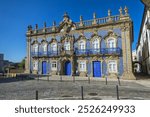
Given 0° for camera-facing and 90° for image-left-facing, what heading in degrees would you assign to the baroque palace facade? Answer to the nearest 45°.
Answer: approximately 45°
